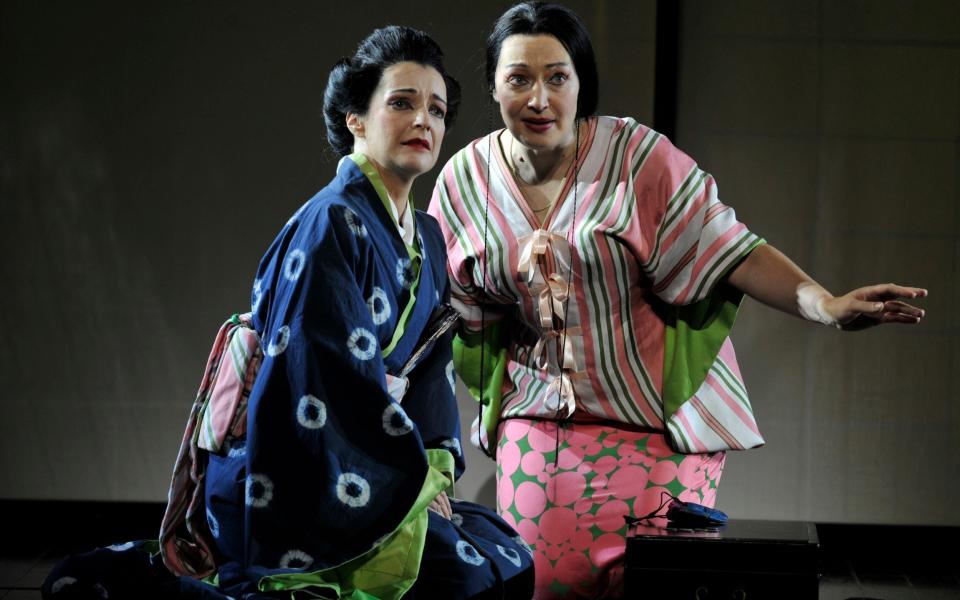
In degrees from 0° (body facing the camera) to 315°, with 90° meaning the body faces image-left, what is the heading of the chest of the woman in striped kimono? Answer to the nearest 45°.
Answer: approximately 0°

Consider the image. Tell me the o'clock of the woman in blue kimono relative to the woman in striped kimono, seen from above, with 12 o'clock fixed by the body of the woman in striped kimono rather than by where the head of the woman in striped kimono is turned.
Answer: The woman in blue kimono is roughly at 1 o'clock from the woman in striped kimono.

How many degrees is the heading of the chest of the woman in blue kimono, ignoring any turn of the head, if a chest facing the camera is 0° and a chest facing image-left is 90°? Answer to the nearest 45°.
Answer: approximately 315°

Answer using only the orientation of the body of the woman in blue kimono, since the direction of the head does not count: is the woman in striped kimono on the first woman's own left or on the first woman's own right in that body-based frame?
on the first woman's own left
